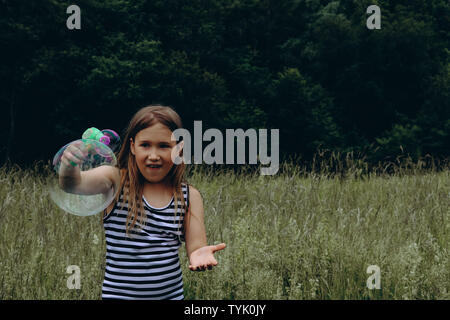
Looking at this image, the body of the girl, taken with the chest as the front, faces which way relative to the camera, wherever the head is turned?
toward the camera

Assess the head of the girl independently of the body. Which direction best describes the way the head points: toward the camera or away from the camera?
toward the camera
